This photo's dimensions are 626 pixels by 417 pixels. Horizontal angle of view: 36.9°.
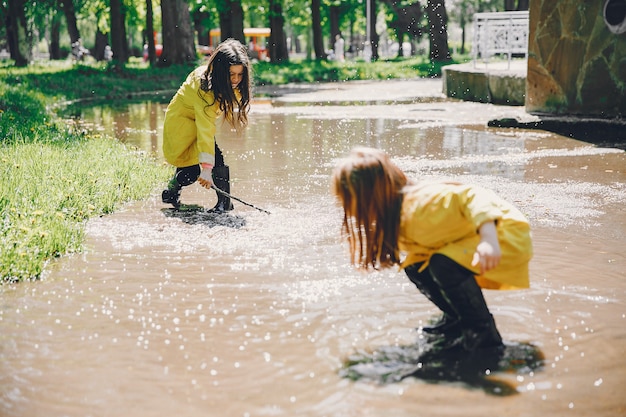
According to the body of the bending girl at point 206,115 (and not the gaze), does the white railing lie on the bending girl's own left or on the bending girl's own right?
on the bending girl's own left

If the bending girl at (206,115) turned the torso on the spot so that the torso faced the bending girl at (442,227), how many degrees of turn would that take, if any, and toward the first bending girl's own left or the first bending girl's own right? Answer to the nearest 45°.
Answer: approximately 45° to the first bending girl's own right

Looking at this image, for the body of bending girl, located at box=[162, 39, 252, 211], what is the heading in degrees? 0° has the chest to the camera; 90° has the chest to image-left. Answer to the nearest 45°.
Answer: approximately 315°

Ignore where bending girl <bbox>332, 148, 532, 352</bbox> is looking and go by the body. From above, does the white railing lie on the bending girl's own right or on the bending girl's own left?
on the bending girl's own right

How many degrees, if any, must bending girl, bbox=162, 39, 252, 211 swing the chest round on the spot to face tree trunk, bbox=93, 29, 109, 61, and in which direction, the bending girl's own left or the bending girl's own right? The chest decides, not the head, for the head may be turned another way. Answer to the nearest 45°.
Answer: approximately 135° to the bending girl's own left

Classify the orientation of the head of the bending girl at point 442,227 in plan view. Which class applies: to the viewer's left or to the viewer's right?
to the viewer's left

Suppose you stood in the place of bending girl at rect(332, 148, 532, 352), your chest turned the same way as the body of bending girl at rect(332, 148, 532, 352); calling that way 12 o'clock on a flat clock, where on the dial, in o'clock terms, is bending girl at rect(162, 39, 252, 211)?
bending girl at rect(162, 39, 252, 211) is roughly at 2 o'clock from bending girl at rect(332, 148, 532, 352).

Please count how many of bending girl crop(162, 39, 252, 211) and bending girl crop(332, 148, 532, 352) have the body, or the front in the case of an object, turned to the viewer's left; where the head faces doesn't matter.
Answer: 1

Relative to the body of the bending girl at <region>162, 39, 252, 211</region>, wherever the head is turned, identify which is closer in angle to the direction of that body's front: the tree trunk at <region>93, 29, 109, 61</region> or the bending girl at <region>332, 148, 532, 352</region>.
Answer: the bending girl
